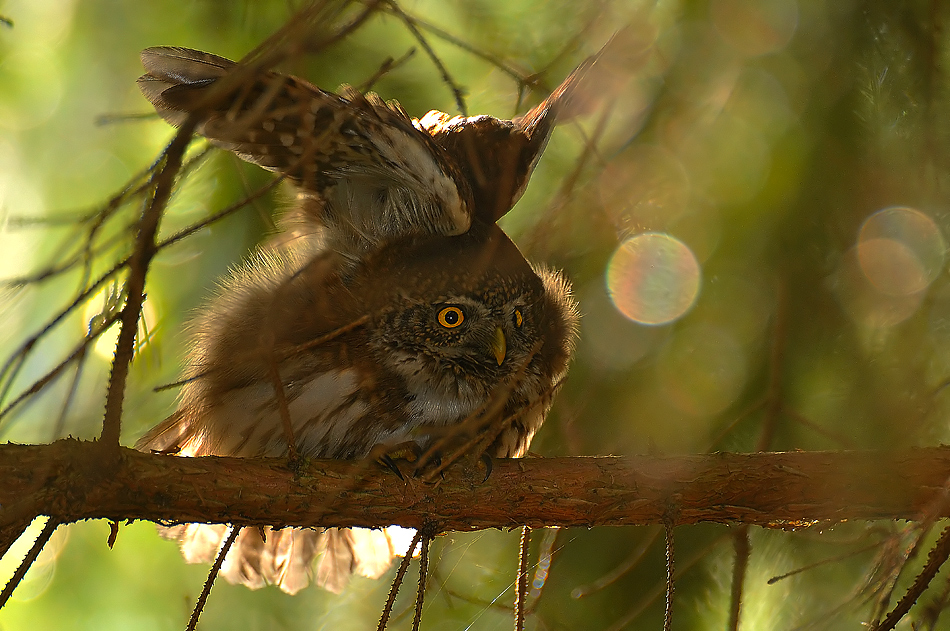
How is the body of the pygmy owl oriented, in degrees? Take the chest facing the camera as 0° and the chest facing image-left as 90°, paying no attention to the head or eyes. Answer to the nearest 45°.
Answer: approximately 315°

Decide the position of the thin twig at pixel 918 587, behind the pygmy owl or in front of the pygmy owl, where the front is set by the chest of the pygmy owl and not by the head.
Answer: in front

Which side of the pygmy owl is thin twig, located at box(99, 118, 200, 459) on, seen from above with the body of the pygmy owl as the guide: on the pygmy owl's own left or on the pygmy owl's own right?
on the pygmy owl's own right
